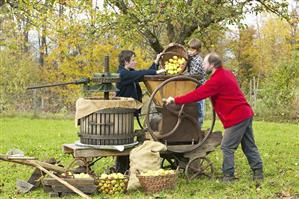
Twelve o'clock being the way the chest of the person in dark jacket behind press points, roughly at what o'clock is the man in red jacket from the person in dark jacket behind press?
The man in red jacket is roughly at 1 o'clock from the person in dark jacket behind press.

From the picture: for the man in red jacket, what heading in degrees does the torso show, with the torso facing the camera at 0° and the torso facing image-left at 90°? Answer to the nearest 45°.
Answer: approximately 90°

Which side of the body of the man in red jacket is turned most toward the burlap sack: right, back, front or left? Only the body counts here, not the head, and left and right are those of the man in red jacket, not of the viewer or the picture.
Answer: front

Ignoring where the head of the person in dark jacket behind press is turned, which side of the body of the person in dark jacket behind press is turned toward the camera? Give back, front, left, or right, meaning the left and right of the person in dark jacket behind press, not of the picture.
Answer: right

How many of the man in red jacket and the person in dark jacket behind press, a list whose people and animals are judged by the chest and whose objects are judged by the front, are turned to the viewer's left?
1

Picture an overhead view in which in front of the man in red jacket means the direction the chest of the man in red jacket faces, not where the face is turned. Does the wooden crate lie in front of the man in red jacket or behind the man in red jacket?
in front

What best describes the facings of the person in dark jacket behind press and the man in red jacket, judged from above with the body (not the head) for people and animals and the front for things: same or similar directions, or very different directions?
very different directions

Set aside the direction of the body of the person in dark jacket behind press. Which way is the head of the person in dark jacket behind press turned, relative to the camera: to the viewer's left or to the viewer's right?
to the viewer's right

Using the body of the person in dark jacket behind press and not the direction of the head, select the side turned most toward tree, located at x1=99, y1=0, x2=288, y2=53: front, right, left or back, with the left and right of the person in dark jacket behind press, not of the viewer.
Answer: left

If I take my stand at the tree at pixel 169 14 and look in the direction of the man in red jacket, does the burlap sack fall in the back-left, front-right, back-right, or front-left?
front-right

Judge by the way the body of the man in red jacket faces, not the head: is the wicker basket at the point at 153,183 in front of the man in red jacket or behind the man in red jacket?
in front
